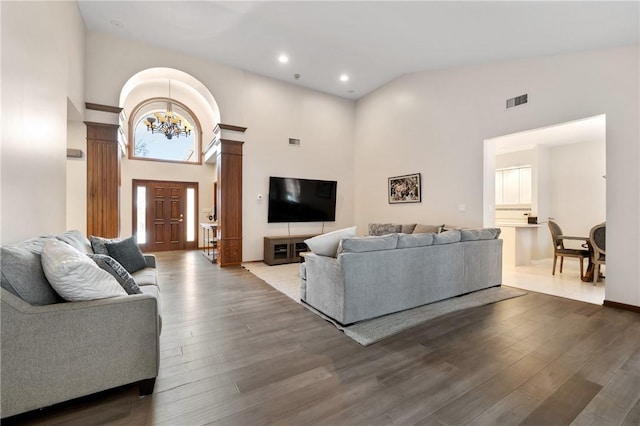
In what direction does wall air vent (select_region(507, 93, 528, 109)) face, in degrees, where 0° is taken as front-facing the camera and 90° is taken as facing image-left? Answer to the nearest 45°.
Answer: approximately 45°

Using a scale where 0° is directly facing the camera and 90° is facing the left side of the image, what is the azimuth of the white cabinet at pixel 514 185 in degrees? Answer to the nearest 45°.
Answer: approximately 45°

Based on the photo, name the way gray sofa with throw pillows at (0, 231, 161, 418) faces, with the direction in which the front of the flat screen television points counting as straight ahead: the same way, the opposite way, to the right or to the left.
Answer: to the left

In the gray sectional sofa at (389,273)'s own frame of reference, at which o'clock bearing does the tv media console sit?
The tv media console is roughly at 12 o'clock from the gray sectional sofa.

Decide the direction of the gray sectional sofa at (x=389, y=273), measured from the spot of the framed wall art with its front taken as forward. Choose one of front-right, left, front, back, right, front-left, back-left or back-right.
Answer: front-left

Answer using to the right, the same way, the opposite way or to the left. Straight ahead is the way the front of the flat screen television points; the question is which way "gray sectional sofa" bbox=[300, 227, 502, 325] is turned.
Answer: the opposite way

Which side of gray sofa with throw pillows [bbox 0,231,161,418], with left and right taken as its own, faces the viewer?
right

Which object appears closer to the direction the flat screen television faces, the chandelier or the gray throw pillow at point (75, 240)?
the gray throw pillow
